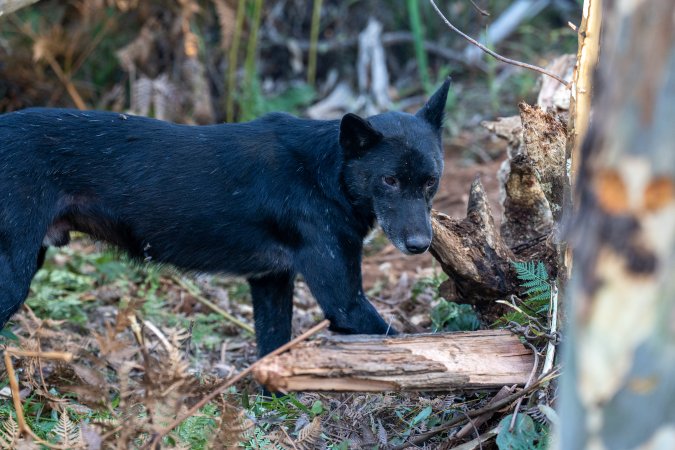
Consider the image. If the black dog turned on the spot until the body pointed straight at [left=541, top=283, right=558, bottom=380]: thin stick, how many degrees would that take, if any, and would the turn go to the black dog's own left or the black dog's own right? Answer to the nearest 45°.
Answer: approximately 45° to the black dog's own right

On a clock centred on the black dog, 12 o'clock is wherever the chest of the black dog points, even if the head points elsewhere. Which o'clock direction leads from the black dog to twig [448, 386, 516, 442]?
The twig is roughly at 2 o'clock from the black dog.

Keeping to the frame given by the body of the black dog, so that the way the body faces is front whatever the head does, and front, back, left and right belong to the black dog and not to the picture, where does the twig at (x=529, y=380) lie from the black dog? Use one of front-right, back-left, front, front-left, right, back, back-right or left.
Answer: front-right

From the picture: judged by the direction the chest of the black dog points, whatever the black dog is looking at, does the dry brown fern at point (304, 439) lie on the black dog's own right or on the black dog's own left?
on the black dog's own right

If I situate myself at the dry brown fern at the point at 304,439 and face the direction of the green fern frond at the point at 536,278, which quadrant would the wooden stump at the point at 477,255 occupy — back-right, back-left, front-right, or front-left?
front-left

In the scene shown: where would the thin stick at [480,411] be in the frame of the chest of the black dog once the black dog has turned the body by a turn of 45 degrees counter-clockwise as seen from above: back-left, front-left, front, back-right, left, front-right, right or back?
right

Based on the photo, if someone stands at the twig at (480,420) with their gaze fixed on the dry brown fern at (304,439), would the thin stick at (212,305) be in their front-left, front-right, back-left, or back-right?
front-right

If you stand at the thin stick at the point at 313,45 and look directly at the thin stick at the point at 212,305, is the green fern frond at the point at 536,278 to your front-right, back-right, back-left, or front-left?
front-left

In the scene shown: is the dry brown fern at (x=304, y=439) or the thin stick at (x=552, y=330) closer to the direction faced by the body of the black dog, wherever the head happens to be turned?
the thin stick

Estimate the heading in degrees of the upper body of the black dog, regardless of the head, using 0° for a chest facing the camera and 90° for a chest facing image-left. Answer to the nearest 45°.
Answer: approximately 270°

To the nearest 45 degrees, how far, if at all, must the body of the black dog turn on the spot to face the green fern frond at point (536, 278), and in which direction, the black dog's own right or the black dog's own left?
approximately 45° to the black dog's own right

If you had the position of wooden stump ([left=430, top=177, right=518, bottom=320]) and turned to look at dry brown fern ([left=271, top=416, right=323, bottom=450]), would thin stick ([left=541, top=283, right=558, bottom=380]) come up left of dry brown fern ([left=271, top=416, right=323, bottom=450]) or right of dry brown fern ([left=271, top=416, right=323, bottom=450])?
left

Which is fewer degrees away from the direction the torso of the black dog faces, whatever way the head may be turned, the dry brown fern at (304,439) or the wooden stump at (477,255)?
the wooden stump

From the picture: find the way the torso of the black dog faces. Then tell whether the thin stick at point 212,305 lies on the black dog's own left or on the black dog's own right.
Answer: on the black dog's own left

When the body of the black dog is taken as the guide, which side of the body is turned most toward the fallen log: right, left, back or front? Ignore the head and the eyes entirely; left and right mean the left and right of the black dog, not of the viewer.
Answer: front
